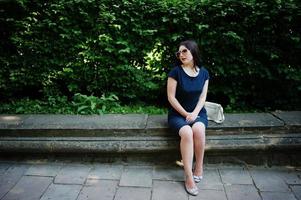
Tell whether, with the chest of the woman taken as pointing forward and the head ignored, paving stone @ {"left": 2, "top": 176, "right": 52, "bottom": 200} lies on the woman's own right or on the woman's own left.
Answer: on the woman's own right

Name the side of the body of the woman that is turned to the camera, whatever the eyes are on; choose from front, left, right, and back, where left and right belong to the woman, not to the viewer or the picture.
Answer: front

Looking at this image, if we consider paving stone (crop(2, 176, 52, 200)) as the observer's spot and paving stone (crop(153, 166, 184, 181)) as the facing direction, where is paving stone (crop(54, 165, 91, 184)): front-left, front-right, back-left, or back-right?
front-left

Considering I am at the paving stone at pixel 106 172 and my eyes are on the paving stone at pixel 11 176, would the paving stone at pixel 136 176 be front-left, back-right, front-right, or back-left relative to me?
back-left

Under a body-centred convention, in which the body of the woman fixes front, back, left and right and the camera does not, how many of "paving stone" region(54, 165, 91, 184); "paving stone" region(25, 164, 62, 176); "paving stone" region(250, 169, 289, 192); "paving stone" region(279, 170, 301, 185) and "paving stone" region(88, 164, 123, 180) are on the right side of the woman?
3

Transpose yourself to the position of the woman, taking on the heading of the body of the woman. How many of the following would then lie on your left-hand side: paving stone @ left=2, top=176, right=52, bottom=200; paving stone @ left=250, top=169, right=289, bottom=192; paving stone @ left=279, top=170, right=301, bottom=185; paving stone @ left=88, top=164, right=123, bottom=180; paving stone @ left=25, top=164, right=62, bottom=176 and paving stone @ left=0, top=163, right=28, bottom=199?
2

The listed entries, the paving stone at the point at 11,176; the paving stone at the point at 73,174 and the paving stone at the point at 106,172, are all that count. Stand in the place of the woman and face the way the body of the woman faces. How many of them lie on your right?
3

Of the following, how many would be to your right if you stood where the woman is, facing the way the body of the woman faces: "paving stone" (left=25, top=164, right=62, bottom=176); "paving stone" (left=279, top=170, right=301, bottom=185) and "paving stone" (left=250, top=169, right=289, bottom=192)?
1

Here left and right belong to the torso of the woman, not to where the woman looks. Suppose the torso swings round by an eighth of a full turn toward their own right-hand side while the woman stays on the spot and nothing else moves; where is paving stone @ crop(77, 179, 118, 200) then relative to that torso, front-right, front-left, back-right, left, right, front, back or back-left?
front

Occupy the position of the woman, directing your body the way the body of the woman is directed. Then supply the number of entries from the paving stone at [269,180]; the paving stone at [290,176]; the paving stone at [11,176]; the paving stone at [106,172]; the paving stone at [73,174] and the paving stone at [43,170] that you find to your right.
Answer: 4

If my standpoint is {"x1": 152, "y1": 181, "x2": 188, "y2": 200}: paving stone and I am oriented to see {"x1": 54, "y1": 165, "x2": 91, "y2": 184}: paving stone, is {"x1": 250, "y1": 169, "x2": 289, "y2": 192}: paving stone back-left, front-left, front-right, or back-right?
back-right

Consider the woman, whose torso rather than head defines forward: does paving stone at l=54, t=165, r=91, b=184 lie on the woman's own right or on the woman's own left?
on the woman's own right

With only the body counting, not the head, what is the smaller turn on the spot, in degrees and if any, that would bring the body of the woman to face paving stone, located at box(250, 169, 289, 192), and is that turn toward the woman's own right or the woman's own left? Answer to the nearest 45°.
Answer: approximately 90° to the woman's own left
